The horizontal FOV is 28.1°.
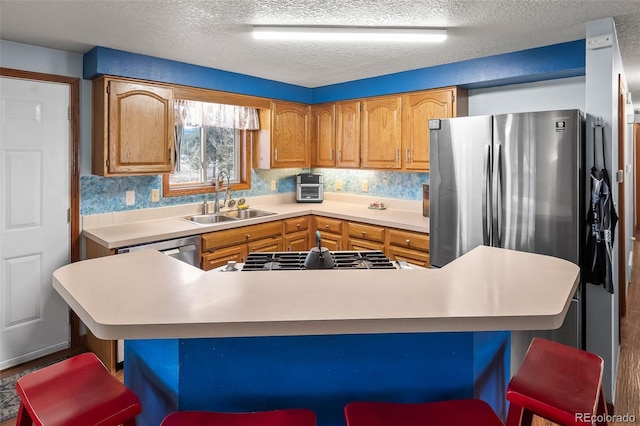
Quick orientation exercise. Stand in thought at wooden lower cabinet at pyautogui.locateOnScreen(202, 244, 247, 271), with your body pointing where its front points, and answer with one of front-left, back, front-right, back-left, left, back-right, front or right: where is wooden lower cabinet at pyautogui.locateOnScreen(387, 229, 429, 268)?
front-left

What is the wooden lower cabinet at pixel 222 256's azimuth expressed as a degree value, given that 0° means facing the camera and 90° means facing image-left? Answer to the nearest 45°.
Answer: approximately 315°

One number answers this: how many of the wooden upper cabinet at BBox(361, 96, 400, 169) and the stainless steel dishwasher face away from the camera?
0

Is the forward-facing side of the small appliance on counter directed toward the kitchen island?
yes

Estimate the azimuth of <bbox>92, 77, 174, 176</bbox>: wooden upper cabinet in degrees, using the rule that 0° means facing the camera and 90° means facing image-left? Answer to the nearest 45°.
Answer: approximately 315°

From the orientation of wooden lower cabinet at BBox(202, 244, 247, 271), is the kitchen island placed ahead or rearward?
ahead

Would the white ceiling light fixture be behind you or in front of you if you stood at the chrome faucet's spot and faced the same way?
in front
